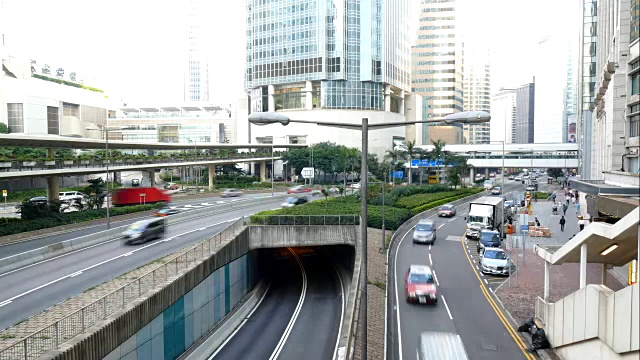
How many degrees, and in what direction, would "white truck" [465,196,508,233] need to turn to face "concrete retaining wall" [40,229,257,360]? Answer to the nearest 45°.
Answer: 0° — it already faces it

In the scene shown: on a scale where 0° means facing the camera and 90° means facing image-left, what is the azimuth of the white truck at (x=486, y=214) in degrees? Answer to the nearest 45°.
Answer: approximately 45°

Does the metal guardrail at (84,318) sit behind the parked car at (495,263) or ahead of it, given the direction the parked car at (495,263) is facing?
ahead

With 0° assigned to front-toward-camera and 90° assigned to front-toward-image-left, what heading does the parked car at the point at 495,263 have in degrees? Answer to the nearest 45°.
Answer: approximately 0°
